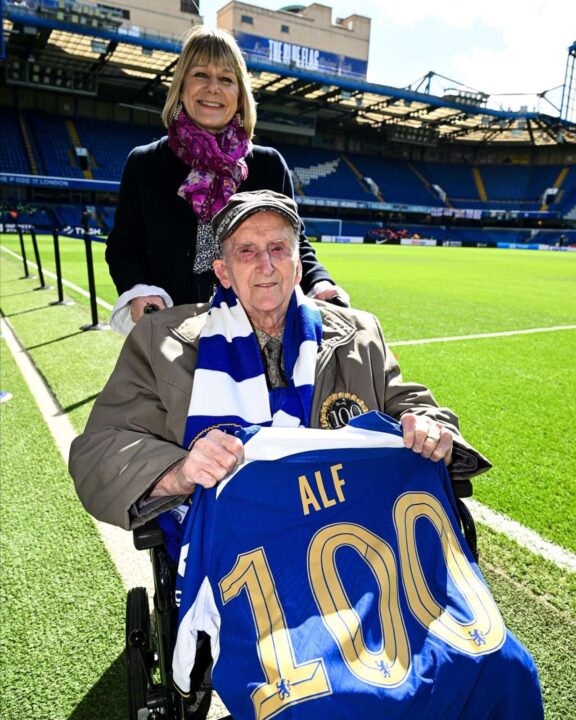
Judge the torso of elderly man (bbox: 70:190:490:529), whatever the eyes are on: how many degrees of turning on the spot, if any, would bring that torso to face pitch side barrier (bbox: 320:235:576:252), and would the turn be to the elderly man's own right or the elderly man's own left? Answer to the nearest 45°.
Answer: approximately 180°

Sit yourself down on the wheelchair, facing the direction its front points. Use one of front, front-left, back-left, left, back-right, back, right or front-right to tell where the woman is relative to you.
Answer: back

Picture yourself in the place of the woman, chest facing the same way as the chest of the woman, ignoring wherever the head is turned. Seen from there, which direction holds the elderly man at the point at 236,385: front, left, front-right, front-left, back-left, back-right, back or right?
front

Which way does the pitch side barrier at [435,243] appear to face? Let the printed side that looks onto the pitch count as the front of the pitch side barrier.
toward the camera

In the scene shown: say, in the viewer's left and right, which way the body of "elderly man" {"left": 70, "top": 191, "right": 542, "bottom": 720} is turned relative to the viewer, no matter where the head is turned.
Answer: facing the viewer

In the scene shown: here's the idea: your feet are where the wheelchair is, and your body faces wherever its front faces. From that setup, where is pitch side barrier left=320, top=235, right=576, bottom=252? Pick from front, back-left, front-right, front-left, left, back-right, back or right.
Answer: back

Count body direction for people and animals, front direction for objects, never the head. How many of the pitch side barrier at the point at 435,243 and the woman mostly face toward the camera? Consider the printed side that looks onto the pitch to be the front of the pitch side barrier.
2

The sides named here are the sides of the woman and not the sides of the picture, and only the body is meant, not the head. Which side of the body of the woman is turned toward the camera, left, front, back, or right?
front

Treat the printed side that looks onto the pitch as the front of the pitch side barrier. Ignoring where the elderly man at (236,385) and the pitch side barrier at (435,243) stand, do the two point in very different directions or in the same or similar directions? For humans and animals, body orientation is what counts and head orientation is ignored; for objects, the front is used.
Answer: same or similar directions

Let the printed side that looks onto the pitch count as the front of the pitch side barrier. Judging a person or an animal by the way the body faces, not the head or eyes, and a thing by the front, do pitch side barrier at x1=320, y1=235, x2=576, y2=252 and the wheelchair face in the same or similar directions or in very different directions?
same or similar directions

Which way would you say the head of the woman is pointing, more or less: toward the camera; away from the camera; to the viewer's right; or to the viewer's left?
toward the camera

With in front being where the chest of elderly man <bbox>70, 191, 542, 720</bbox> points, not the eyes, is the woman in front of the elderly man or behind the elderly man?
behind

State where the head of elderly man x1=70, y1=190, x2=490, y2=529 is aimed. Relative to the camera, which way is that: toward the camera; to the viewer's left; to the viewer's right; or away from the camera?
toward the camera
